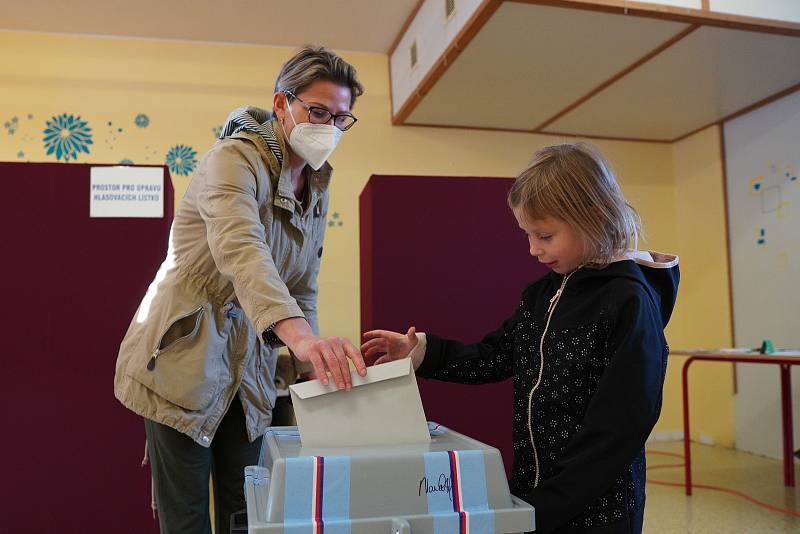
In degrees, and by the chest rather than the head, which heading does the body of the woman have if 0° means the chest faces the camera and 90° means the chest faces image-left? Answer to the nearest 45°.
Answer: approximately 315°

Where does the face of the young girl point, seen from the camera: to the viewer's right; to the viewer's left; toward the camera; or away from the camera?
to the viewer's left

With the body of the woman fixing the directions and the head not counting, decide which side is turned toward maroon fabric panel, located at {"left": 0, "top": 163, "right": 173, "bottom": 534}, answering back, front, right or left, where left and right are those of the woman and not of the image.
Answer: back

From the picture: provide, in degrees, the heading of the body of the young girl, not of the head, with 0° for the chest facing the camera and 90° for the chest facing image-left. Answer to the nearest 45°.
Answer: approximately 45°

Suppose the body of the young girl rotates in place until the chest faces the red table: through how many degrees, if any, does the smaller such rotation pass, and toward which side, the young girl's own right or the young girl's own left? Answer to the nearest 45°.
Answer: approximately 135° to the young girl's own right

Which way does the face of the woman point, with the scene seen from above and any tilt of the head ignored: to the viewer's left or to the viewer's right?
to the viewer's right

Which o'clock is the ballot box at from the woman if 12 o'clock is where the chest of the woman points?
The ballot box is roughly at 1 o'clock from the woman.

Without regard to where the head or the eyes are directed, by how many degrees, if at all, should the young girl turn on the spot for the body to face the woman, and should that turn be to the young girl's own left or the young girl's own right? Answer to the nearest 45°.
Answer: approximately 45° to the young girl's own right
